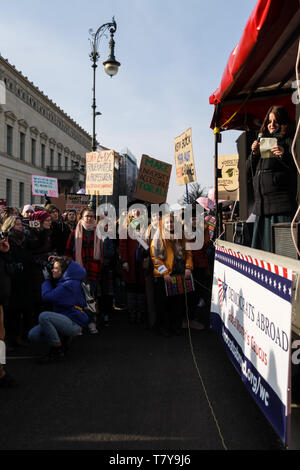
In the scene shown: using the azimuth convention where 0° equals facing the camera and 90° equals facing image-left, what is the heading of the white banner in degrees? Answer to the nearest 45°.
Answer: approximately 45°

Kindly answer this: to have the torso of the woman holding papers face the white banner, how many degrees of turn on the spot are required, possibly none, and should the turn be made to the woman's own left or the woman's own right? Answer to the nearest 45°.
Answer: approximately 45° to the woman's own left
